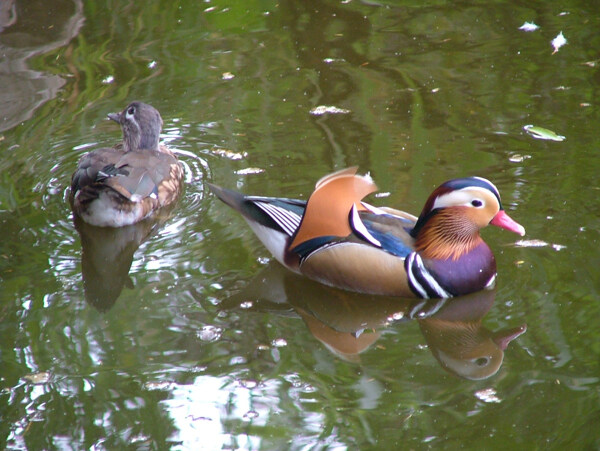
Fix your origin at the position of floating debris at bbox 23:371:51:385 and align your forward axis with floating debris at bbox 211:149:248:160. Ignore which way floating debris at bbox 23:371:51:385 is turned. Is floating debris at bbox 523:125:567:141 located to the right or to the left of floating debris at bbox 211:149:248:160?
right

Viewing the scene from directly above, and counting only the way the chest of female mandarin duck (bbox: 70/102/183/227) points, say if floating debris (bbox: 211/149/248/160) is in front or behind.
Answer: in front

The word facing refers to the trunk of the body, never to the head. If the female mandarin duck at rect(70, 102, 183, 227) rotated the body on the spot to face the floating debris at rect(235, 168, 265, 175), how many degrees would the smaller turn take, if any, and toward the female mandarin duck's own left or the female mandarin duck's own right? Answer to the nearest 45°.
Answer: approximately 45° to the female mandarin duck's own right

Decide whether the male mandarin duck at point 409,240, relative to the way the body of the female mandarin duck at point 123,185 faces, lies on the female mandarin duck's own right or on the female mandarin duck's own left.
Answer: on the female mandarin duck's own right

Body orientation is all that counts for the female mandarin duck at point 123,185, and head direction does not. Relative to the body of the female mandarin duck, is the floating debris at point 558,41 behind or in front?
in front

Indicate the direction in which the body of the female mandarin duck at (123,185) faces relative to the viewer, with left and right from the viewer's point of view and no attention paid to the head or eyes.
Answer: facing away from the viewer and to the right of the viewer

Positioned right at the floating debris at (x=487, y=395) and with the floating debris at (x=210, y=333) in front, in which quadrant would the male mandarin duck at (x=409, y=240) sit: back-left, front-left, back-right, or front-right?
front-right

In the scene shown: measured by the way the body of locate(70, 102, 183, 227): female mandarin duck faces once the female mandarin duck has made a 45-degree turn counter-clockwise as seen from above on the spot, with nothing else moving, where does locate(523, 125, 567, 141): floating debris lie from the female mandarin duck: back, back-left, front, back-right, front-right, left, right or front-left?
right

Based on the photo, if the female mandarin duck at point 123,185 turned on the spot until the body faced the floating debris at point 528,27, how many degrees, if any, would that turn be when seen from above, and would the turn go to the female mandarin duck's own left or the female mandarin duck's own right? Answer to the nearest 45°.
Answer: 0° — it already faces it
